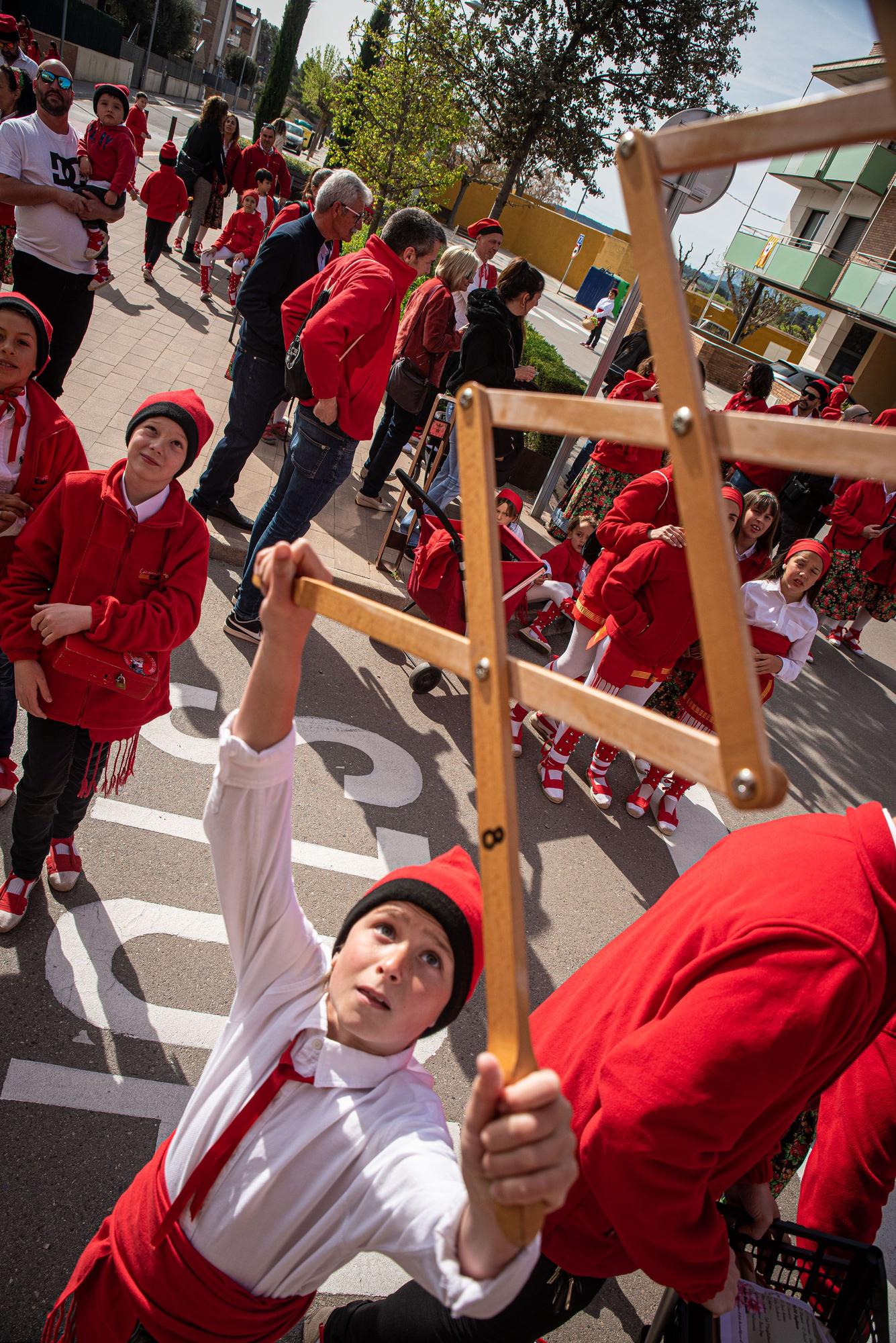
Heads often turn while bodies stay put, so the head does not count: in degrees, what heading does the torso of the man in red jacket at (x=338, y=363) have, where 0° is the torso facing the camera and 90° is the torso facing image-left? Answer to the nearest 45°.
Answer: approximately 270°

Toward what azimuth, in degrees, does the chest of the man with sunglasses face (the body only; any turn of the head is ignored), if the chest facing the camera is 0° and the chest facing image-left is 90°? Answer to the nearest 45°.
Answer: approximately 315°
